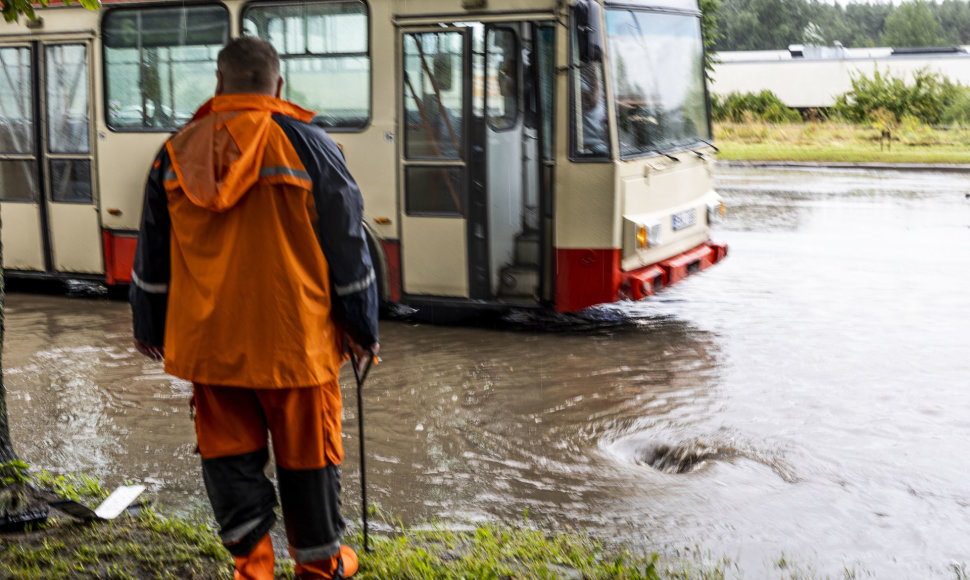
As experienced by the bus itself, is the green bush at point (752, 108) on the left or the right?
on its left

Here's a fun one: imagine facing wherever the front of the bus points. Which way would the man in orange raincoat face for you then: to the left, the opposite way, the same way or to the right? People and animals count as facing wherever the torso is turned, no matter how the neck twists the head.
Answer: to the left

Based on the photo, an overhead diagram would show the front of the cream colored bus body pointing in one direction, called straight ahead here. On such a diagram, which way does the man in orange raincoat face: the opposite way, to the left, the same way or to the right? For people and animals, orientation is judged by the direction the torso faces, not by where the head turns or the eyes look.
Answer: to the left

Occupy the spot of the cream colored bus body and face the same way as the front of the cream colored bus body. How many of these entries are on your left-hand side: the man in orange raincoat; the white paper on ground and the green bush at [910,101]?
1

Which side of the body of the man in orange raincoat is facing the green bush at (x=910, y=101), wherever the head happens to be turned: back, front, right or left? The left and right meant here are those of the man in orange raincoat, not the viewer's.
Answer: front

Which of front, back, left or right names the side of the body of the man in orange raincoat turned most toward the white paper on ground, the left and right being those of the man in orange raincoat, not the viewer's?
left

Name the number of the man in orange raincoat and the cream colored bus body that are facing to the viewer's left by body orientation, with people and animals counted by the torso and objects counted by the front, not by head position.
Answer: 0

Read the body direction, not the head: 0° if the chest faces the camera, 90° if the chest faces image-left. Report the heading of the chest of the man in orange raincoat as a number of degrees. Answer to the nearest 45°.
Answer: approximately 225°

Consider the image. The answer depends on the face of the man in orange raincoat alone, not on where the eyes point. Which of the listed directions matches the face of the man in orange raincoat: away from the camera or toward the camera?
away from the camera

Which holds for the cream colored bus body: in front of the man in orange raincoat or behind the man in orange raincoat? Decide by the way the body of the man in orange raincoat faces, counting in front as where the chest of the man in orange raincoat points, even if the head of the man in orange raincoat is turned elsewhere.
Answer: in front

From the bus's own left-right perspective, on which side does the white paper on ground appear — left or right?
on its right

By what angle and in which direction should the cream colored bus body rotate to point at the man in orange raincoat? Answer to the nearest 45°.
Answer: approximately 45° to its right

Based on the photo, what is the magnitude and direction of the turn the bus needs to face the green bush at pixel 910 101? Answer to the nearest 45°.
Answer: approximately 90° to its left
